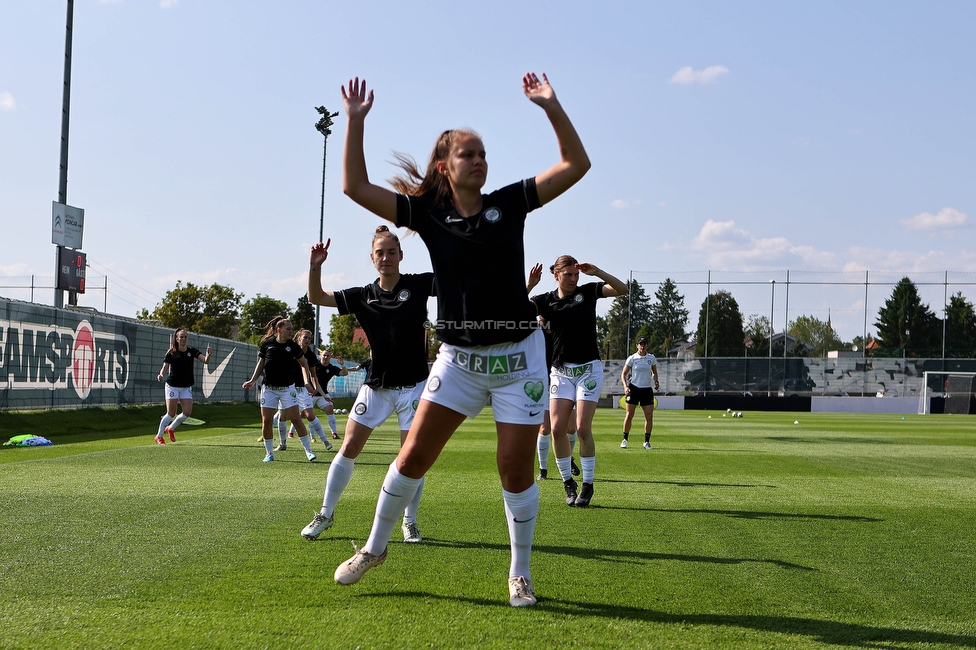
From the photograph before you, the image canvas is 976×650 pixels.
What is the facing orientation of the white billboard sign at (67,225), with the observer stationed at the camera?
facing the viewer and to the right of the viewer

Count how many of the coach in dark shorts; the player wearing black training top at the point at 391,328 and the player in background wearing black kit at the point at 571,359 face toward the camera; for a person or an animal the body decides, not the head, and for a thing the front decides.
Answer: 3

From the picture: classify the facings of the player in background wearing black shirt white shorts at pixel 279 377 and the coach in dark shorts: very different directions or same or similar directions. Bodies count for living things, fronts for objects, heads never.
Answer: same or similar directions

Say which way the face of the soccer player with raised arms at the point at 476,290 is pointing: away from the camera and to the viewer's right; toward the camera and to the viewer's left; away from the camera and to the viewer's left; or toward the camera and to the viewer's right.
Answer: toward the camera and to the viewer's right

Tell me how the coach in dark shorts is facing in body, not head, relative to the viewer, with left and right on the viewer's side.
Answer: facing the viewer

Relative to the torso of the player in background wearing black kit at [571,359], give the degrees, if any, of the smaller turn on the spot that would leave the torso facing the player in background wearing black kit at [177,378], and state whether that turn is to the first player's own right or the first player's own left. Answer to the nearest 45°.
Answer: approximately 135° to the first player's own right

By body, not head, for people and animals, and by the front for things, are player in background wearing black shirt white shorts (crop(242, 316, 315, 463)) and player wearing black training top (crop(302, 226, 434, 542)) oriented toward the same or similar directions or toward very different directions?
same or similar directions

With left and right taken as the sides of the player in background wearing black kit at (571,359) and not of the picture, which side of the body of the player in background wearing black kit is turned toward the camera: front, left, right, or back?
front

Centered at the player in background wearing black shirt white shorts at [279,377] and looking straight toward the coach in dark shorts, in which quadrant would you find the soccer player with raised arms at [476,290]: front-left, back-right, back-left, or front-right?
back-right

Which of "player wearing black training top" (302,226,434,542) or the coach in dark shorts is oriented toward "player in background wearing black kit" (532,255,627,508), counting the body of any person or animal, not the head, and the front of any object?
the coach in dark shorts

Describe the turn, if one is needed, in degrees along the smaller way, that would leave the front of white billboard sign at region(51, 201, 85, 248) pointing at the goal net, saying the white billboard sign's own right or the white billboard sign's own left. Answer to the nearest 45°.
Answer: approximately 45° to the white billboard sign's own left

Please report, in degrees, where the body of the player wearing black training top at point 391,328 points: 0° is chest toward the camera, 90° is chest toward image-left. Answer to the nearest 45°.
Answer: approximately 0°

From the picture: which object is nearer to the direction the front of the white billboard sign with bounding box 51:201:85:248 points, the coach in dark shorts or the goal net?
the coach in dark shorts

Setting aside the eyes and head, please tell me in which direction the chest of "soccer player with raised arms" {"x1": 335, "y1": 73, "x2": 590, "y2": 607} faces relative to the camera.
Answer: toward the camera

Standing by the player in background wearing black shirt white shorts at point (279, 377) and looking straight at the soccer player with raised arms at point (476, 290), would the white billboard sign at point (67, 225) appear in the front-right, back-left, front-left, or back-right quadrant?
back-right

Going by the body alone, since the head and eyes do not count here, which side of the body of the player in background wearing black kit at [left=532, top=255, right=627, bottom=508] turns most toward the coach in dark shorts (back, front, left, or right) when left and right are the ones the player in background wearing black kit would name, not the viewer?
back
